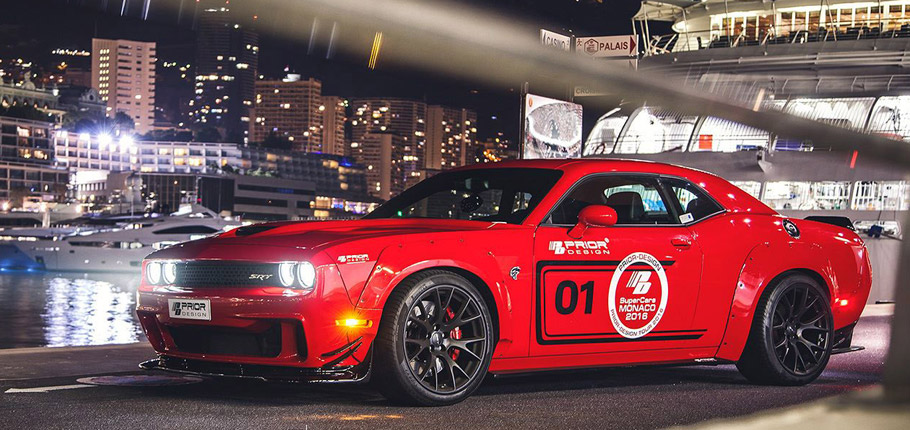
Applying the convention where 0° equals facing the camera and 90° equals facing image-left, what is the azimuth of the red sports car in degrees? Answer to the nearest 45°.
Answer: approximately 45°

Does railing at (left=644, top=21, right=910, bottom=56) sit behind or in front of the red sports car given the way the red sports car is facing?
behind
